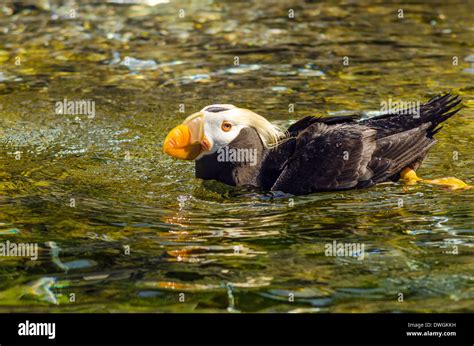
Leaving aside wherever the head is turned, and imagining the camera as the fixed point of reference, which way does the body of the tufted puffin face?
to the viewer's left
